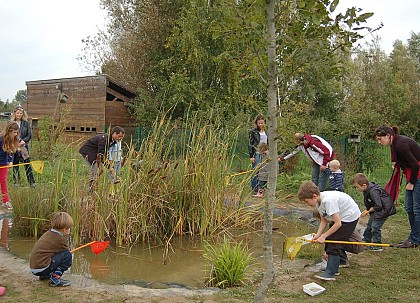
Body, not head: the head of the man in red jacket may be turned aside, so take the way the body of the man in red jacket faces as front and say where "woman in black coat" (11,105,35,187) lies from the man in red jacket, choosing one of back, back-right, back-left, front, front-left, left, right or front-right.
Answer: front-right

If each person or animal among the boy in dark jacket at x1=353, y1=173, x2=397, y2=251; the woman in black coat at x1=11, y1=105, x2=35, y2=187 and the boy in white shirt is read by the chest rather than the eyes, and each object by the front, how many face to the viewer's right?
0

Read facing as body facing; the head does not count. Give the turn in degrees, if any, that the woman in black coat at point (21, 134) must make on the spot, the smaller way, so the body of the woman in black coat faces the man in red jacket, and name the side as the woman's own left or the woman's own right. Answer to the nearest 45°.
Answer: approximately 45° to the woman's own left

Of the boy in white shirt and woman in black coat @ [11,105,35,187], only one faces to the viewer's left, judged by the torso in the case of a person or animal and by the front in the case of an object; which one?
the boy in white shirt

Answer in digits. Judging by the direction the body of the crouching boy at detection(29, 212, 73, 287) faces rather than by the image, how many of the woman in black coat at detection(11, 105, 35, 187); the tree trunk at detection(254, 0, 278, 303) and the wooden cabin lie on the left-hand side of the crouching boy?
2

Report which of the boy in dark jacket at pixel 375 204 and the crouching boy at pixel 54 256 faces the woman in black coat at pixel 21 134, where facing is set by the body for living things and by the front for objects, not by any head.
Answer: the boy in dark jacket

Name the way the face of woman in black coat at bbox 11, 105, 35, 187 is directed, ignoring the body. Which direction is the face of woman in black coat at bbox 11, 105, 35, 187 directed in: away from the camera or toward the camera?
toward the camera

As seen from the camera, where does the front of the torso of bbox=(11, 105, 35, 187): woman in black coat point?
toward the camera

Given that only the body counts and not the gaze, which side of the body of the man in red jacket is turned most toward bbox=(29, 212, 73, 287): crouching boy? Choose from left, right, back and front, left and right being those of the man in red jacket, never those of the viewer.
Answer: front

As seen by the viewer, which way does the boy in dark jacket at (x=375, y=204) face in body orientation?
to the viewer's left

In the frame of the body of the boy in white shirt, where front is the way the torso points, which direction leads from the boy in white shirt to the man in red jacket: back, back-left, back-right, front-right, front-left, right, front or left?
right

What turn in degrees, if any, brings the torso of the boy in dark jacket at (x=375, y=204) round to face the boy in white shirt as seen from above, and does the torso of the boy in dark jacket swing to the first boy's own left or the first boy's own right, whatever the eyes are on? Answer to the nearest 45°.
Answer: approximately 90° to the first boy's own left

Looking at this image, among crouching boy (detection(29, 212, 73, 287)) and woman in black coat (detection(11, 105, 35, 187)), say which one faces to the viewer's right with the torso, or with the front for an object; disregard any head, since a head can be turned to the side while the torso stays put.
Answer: the crouching boy

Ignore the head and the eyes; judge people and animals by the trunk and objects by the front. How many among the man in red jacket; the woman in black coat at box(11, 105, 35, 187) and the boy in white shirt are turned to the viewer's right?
0

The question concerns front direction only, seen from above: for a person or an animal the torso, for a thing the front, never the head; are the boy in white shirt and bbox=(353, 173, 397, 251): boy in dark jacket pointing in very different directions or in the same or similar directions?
same or similar directions

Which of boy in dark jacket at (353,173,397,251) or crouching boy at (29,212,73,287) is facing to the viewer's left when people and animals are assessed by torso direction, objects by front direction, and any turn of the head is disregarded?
the boy in dark jacket

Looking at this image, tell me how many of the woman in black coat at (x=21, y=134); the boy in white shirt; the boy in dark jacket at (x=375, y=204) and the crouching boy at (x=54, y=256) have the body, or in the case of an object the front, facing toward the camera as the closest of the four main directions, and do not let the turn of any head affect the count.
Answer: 1

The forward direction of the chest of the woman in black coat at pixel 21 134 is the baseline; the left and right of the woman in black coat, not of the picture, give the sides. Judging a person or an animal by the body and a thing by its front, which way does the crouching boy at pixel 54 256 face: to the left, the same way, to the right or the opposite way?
to the left

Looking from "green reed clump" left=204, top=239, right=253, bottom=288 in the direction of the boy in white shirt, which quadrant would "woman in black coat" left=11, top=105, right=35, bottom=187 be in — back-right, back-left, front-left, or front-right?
back-left

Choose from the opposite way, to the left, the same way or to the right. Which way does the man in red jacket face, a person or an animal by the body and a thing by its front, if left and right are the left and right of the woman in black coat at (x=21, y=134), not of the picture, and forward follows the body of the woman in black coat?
to the right

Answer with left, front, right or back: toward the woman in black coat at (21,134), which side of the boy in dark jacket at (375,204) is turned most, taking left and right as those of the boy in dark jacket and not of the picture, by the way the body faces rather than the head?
front

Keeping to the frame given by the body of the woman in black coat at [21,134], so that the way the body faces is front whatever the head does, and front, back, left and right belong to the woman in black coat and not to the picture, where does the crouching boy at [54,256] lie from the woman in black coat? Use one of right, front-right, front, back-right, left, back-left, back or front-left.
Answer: front

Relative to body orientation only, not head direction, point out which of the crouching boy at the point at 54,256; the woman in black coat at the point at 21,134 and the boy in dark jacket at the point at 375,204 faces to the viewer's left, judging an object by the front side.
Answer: the boy in dark jacket

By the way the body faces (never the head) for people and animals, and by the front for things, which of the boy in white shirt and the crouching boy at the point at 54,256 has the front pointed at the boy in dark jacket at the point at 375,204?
the crouching boy

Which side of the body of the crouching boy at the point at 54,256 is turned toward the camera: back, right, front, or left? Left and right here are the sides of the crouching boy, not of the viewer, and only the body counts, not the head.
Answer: right
